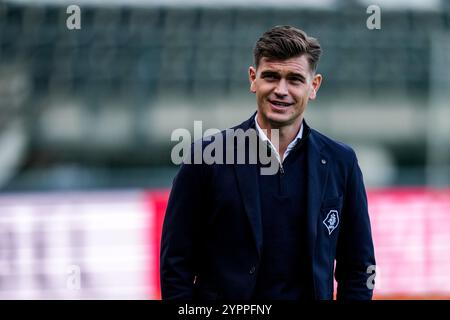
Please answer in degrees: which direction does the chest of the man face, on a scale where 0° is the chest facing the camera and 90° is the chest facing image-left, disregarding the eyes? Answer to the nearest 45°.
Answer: approximately 0°
